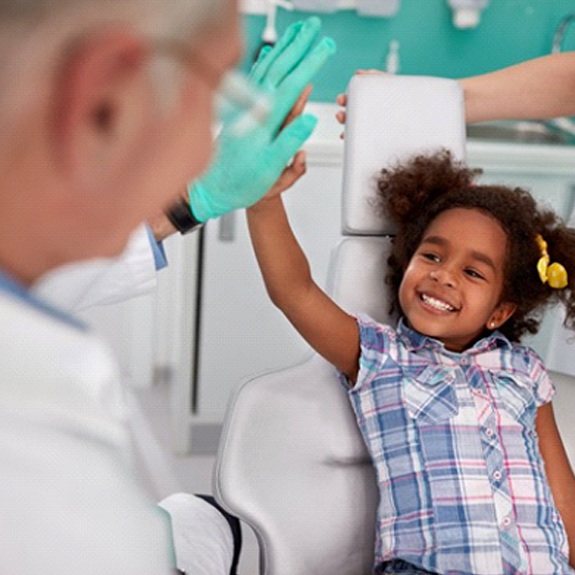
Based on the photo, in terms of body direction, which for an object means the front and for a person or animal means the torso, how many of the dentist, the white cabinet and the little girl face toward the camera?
2

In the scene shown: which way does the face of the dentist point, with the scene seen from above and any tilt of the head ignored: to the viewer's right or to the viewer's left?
to the viewer's right

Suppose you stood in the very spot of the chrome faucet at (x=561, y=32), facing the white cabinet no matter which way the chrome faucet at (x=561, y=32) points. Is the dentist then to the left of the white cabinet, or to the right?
left

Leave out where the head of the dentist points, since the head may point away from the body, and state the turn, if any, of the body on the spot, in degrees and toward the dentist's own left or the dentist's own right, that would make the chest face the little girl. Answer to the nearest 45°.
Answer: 0° — they already face them

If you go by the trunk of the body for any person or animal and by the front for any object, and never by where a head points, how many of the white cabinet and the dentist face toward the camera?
1

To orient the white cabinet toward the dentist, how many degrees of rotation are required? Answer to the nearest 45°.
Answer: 0° — it already faces them

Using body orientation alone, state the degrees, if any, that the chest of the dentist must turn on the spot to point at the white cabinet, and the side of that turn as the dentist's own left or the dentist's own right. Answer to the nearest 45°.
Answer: approximately 45° to the dentist's own left

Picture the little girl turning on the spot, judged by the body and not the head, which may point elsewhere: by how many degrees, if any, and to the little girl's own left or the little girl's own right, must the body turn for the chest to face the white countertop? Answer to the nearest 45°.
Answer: approximately 180°

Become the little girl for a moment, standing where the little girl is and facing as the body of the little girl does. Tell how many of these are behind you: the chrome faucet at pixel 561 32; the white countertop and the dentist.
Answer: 2

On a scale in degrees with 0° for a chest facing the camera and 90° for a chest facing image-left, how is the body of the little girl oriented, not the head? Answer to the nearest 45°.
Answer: approximately 0°

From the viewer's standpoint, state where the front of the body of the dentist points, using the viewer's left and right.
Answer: facing away from the viewer and to the right of the viewer

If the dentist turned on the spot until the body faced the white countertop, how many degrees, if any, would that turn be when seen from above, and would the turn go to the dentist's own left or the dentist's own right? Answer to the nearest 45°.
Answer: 0° — they already face it
